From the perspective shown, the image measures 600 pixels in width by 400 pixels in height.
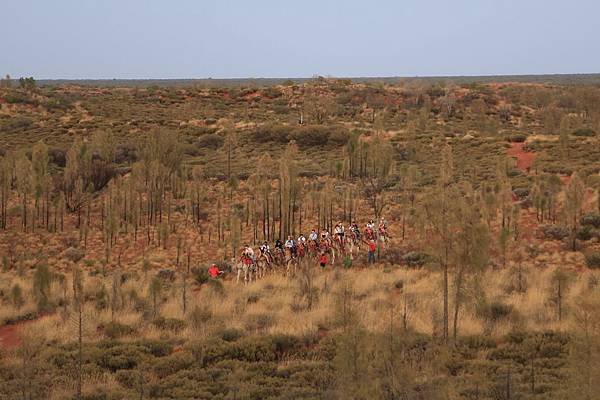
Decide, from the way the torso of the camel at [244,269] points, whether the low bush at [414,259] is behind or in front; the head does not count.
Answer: behind

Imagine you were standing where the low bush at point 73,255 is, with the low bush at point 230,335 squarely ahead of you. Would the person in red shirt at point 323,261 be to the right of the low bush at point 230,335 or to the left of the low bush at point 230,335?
left

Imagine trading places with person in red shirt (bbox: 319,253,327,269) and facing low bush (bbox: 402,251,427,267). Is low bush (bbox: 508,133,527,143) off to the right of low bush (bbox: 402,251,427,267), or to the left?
left

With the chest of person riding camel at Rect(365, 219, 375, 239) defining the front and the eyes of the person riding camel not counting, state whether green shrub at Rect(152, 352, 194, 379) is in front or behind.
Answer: in front

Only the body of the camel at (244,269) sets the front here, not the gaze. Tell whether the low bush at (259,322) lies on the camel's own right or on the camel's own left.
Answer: on the camel's own left

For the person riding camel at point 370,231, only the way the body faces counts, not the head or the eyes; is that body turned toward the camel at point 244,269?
yes

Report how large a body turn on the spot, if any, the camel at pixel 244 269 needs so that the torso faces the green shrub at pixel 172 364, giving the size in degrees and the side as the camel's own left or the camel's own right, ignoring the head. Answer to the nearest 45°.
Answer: approximately 45° to the camel's own left

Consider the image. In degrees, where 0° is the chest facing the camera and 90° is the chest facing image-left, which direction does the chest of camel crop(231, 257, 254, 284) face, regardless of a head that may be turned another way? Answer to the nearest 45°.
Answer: approximately 45°

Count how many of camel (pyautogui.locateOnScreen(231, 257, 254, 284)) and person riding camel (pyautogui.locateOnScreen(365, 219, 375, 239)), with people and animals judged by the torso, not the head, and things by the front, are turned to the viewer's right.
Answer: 0
